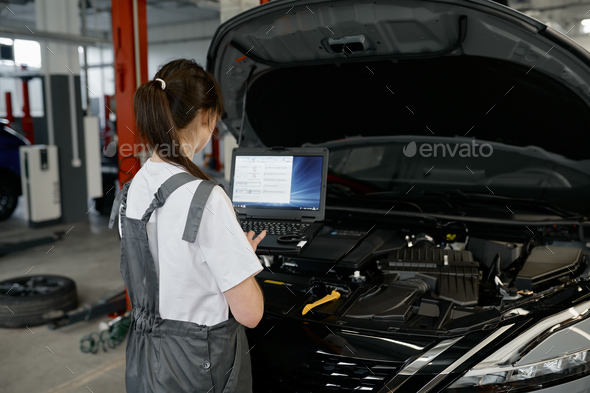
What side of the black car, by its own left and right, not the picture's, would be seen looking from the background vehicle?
right

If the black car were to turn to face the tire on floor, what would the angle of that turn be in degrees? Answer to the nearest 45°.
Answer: approximately 45° to its right

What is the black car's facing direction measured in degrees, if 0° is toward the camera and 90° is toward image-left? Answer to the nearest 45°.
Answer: approximately 45°

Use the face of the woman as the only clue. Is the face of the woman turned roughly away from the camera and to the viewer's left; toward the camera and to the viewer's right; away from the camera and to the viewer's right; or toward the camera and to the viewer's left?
away from the camera and to the viewer's right

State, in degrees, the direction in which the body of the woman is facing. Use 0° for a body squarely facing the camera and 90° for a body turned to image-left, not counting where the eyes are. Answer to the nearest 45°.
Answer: approximately 225°

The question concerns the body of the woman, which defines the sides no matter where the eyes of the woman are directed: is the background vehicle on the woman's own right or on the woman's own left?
on the woman's own left

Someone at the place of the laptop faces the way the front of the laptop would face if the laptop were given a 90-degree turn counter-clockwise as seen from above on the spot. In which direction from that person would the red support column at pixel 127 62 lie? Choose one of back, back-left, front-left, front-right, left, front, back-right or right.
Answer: back-left
